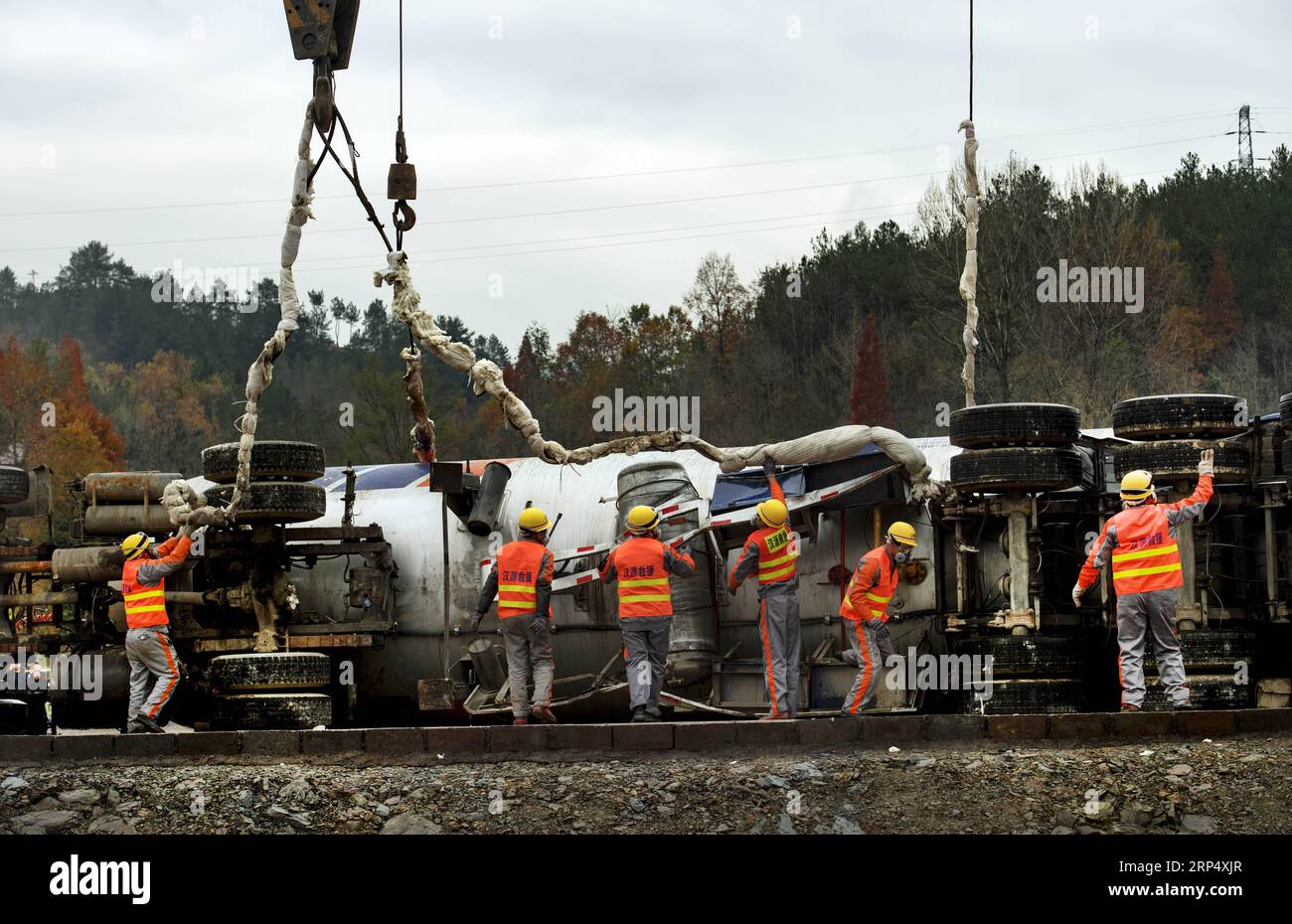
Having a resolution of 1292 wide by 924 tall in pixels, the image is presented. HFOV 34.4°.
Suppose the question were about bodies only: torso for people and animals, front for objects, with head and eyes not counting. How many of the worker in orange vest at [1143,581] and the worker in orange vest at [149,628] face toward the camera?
0

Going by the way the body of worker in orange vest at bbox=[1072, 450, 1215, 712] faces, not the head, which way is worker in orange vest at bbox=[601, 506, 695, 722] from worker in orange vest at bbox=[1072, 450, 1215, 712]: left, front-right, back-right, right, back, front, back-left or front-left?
left

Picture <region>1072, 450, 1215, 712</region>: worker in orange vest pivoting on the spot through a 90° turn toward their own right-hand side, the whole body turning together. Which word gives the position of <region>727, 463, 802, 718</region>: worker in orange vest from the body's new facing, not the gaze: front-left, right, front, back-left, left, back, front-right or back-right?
back

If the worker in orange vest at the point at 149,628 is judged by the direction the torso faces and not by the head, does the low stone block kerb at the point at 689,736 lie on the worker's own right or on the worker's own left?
on the worker's own right

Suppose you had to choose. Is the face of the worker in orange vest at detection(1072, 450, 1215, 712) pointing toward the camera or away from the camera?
away from the camera

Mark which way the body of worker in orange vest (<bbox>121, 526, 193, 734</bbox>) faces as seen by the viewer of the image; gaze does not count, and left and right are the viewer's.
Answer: facing away from the viewer and to the right of the viewer

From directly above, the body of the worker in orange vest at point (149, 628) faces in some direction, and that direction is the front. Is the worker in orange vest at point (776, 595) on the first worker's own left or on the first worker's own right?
on the first worker's own right

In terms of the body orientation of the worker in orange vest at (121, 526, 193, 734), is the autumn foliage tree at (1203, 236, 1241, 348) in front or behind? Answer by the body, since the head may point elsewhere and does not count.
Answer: in front

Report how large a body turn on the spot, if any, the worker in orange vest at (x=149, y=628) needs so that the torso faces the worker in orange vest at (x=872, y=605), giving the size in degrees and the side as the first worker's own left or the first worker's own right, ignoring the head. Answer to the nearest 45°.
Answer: approximately 90° to the first worker's own right

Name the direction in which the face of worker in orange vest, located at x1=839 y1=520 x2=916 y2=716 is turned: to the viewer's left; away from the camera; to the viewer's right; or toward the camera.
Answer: to the viewer's right

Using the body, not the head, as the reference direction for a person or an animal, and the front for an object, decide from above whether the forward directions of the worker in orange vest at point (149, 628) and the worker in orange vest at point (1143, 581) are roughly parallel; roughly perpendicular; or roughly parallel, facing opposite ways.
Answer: roughly parallel

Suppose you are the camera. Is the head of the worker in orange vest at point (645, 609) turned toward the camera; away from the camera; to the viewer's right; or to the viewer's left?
away from the camera

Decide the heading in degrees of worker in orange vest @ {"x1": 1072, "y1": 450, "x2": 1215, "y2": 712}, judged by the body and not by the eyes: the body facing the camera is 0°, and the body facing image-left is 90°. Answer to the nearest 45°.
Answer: approximately 180°

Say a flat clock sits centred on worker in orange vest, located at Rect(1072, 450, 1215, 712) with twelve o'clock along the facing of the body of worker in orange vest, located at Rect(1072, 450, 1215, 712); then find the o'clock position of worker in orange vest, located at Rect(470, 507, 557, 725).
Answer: worker in orange vest, located at Rect(470, 507, 557, 725) is roughly at 9 o'clock from worker in orange vest, located at Rect(1072, 450, 1215, 712).

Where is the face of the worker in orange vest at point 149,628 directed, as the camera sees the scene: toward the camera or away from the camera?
away from the camera
